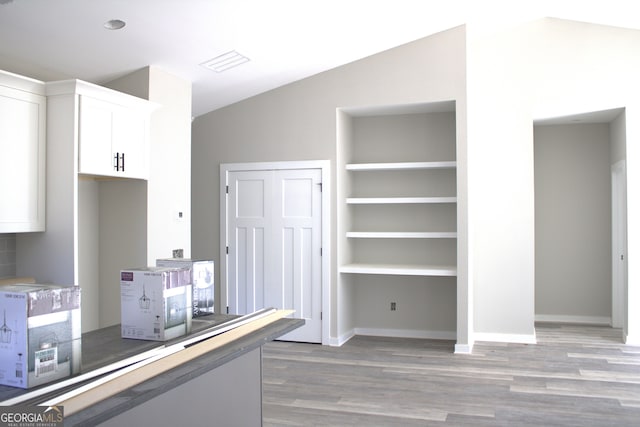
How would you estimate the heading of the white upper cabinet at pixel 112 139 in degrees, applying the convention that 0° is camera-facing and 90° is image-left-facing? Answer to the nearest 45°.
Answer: approximately 315°

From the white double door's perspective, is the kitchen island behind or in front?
in front

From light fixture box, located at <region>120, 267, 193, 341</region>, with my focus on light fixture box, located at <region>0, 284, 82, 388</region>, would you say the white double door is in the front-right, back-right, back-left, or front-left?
back-right

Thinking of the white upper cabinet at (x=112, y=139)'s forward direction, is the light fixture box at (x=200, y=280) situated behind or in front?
in front

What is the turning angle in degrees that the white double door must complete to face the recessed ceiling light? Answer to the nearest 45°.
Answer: approximately 45° to its right

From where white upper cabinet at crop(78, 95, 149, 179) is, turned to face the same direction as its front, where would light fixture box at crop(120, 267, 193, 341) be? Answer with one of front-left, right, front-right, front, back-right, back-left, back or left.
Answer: front-right

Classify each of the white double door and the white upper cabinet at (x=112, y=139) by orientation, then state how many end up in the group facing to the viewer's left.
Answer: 0

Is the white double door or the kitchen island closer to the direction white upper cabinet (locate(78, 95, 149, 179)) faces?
the kitchen island

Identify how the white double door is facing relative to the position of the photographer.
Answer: facing the viewer

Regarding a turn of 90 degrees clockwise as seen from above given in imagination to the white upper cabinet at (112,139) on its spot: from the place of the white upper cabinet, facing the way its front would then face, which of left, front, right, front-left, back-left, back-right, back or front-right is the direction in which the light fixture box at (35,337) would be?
front-left

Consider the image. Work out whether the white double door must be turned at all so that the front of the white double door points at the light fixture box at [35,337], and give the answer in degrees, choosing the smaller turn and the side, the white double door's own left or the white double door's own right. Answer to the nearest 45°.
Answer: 0° — it already faces it
